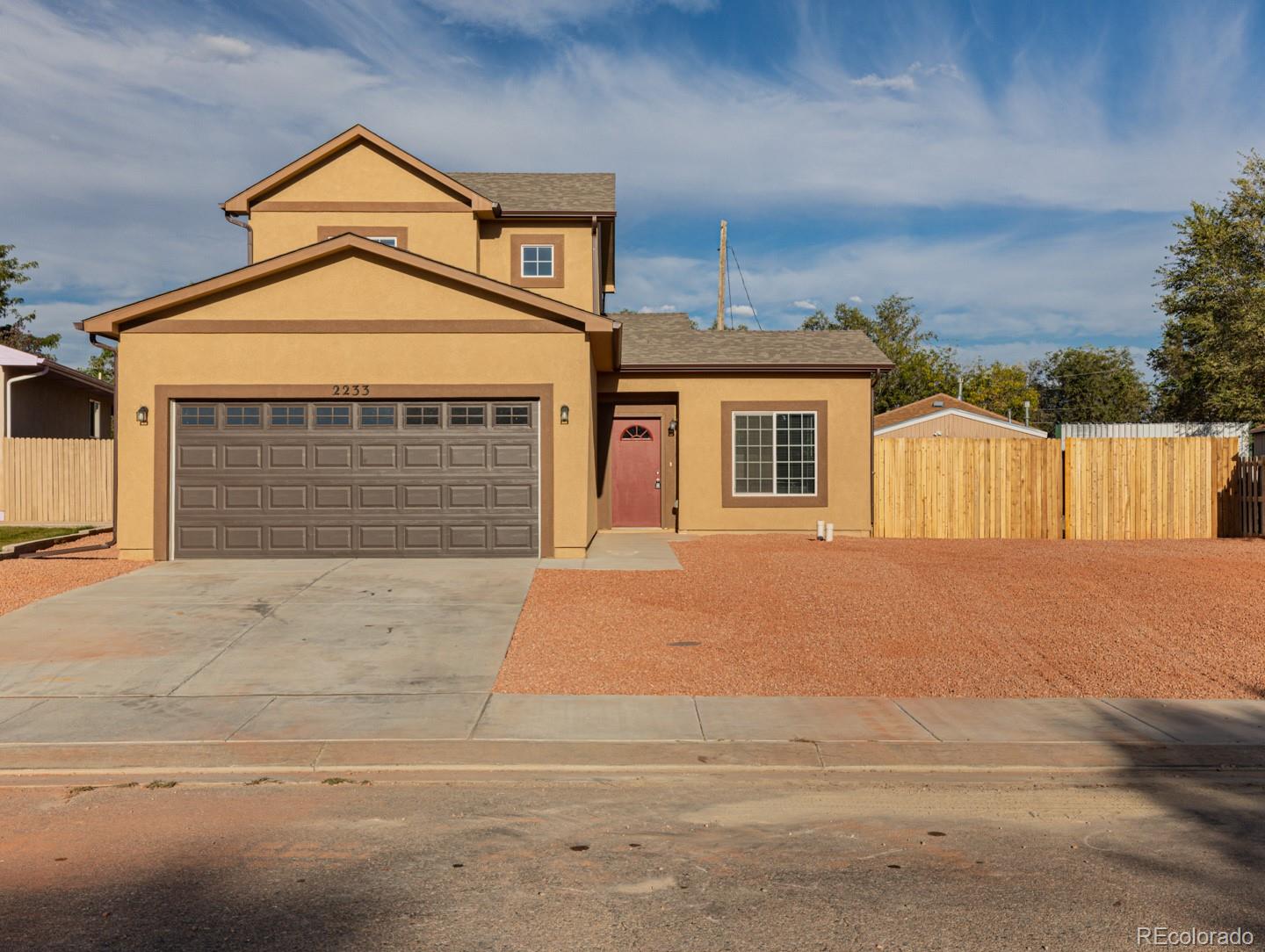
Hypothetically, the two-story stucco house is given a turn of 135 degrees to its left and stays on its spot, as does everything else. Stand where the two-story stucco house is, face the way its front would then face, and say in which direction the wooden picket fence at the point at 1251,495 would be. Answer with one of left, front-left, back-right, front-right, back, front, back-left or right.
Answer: front-right

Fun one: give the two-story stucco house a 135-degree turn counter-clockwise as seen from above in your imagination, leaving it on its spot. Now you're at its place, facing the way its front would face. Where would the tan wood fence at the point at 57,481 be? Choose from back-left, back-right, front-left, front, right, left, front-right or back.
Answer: left

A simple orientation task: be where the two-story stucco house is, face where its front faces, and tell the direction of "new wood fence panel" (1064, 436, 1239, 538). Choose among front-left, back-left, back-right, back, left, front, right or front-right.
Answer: left

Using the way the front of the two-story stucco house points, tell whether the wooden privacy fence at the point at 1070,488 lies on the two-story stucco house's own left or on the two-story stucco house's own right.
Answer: on the two-story stucco house's own left

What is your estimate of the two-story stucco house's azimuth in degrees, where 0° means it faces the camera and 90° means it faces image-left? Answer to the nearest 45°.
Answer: approximately 0°

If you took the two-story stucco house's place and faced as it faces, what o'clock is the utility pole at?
The utility pole is roughly at 7 o'clock from the two-story stucco house.
